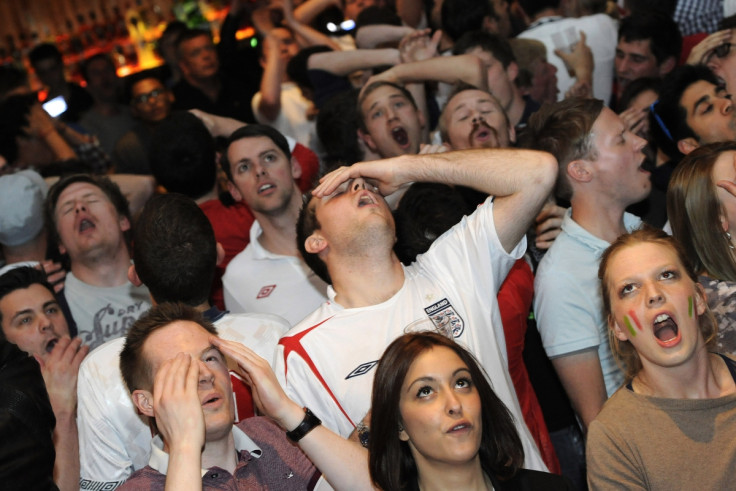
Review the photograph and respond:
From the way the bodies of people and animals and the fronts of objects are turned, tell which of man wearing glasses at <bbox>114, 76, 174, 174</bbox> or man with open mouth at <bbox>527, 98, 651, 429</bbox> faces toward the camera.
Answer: the man wearing glasses

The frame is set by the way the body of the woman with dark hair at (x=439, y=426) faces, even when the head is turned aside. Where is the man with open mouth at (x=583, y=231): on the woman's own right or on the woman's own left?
on the woman's own left

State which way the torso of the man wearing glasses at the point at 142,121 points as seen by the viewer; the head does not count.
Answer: toward the camera

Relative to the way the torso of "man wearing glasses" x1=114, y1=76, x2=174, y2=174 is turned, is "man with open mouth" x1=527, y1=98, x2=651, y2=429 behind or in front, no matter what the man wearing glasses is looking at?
in front

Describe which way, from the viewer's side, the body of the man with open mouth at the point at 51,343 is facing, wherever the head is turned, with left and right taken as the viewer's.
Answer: facing the viewer and to the right of the viewer

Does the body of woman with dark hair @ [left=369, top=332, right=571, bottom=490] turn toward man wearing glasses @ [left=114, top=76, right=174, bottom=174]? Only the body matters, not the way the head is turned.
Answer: no

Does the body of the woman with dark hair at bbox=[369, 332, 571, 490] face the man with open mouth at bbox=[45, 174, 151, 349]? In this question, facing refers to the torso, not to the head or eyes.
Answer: no

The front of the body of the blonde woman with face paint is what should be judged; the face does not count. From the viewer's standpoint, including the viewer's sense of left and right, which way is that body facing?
facing the viewer

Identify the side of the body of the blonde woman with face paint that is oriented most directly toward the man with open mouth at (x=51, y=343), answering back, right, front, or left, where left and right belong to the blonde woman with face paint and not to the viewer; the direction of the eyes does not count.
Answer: right

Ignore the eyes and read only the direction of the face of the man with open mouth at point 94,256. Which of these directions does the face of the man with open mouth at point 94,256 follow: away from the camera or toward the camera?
toward the camera

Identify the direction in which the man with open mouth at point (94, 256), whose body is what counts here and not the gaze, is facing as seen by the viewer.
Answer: toward the camera

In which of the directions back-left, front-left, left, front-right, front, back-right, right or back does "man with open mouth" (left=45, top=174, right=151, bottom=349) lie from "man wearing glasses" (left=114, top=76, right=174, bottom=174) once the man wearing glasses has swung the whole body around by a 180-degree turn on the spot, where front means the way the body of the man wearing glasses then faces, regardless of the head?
back
